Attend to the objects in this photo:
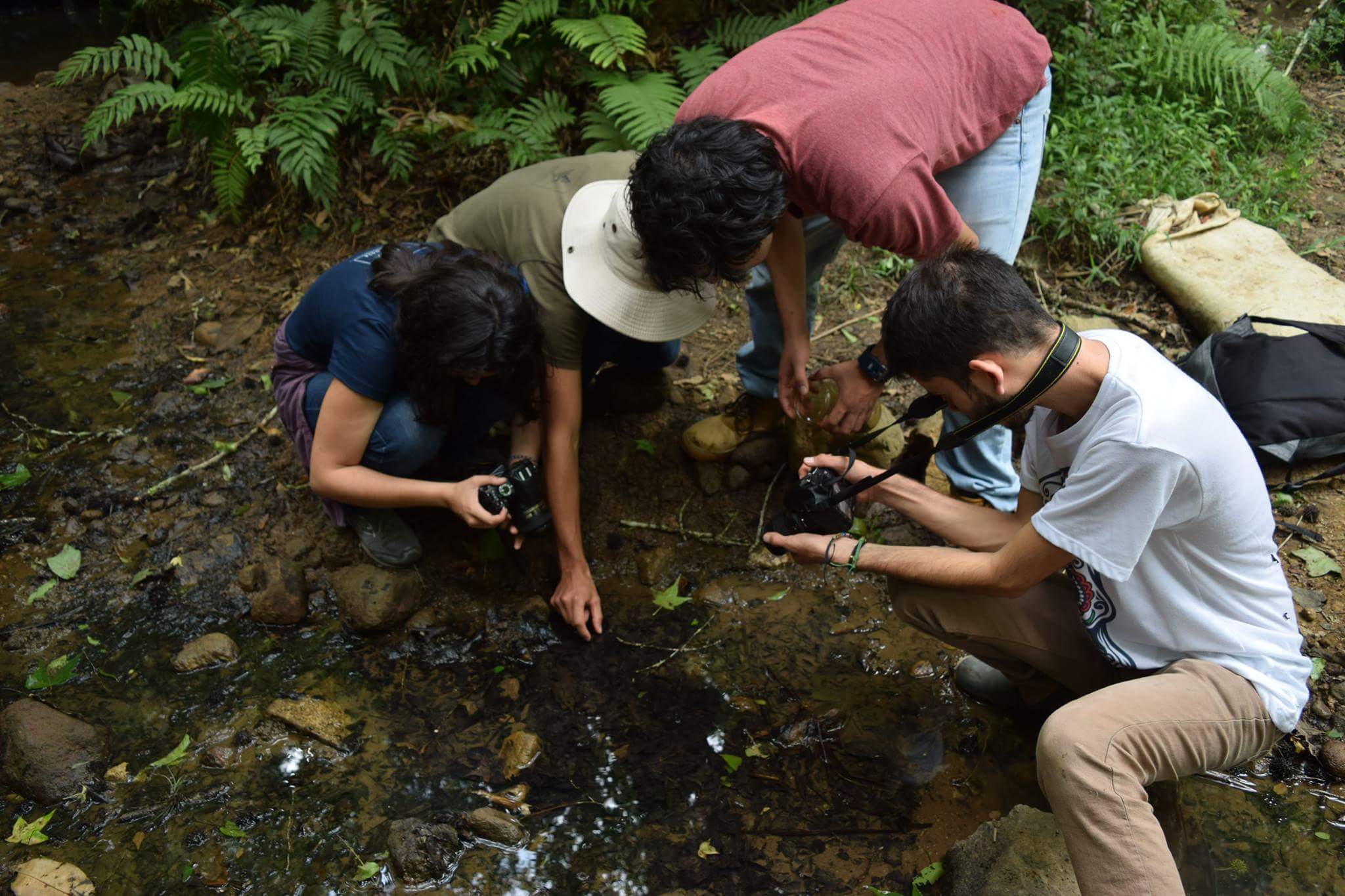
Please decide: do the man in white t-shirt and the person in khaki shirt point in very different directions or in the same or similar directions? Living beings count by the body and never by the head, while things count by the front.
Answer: very different directions

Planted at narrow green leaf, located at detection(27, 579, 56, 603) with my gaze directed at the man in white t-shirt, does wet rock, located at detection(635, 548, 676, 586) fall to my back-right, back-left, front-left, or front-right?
front-left

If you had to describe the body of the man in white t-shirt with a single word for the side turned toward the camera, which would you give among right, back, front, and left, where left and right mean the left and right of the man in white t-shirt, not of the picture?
left

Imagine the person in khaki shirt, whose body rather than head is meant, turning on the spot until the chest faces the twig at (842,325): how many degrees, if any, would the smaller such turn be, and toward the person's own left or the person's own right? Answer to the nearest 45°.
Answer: approximately 90° to the person's own left

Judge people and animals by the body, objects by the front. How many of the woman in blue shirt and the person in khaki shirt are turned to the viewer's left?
0

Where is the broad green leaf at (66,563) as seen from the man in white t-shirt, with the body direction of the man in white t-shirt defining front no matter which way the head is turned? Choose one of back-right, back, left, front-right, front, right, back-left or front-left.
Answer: front

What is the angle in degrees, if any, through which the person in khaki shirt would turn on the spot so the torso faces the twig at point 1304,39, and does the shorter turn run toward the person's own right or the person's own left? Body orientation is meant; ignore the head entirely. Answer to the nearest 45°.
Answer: approximately 90° to the person's own left

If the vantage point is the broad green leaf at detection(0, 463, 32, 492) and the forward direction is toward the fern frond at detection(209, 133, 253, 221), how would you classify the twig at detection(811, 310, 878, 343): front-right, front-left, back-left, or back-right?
front-right

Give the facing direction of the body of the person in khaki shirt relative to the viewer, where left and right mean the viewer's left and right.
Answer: facing the viewer and to the right of the viewer

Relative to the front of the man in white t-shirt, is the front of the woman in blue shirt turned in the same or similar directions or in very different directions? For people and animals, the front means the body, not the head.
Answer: very different directions

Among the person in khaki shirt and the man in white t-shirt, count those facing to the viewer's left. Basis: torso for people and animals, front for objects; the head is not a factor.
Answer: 1

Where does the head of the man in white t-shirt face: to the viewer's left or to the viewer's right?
to the viewer's left
